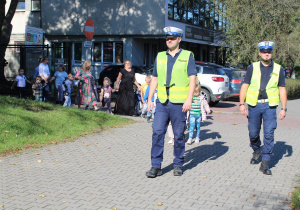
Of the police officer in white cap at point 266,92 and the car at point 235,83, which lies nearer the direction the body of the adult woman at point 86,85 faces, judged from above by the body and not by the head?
the police officer in white cap

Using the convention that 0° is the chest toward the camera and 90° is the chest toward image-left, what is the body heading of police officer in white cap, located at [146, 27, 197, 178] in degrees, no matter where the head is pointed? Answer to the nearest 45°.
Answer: approximately 45°

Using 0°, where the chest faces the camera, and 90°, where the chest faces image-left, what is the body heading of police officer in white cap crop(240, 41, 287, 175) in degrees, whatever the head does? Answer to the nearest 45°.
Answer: approximately 0°

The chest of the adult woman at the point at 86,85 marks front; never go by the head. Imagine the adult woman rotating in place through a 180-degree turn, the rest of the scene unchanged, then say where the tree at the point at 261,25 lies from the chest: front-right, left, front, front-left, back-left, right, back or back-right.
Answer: right

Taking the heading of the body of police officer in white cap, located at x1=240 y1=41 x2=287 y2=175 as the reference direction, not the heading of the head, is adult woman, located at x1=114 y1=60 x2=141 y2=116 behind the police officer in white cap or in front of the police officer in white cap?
behind

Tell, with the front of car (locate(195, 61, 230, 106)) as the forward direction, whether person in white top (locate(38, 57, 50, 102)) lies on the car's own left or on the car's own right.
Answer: on the car's own left

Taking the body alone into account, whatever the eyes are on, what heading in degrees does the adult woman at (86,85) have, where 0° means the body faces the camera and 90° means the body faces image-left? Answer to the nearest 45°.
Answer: approximately 315°

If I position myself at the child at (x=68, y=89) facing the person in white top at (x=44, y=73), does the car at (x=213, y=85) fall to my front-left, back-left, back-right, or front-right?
back-right

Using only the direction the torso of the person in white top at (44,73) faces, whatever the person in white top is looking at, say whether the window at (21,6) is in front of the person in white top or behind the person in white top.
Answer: behind
